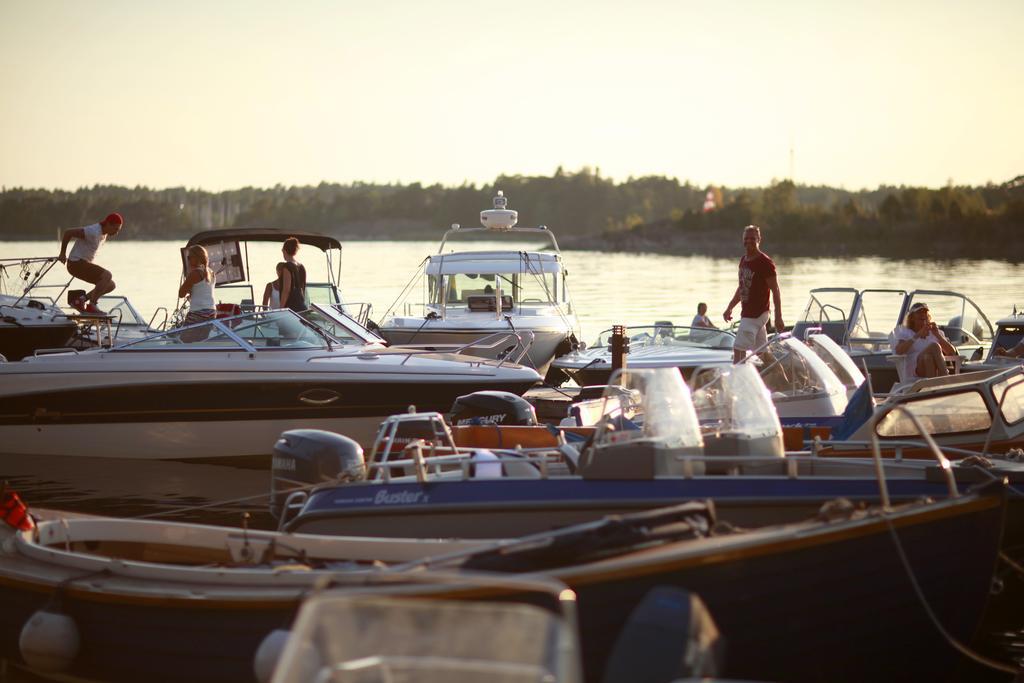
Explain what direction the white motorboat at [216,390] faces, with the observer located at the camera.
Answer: facing to the right of the viewer

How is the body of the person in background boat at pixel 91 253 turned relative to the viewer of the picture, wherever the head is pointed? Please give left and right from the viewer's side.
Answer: facing to the right of the viewer

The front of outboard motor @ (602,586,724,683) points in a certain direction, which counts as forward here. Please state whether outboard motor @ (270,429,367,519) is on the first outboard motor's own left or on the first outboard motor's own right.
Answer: on the first outboard motor's own right

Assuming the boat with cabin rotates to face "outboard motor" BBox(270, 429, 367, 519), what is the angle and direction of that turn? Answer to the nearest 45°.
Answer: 0° — it already faces it

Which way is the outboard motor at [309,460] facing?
to the viewer's right

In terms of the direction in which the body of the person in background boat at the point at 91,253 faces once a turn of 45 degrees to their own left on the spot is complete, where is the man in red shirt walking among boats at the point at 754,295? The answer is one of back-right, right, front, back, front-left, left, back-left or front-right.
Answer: right

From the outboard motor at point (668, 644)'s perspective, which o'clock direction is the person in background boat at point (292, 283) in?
The person in background boat is roughly at 2 o'clock from the outboard motor.

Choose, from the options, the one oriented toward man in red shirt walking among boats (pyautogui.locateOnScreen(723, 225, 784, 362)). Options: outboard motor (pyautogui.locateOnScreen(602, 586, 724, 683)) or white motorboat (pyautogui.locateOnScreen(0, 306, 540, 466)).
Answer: the white motorboat

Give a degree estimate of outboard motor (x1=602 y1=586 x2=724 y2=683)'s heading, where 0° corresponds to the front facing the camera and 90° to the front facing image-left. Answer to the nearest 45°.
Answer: approximately 90°

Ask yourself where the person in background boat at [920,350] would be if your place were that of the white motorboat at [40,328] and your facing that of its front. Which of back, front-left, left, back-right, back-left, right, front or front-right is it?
front-right

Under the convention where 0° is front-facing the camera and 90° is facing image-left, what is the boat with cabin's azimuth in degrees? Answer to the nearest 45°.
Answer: approximately 0°

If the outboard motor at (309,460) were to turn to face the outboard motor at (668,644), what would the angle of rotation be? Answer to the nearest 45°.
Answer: approximately 90° to its right

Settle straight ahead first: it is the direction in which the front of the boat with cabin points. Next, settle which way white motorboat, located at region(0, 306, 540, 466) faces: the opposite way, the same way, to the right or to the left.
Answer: to the left

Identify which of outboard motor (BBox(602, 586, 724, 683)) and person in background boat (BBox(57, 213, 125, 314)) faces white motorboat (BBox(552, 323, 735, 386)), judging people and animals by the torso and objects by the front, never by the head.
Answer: the person in background boat
